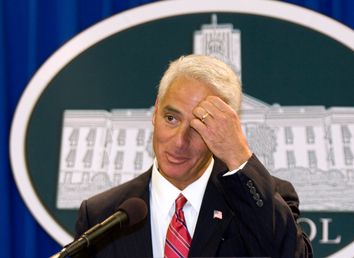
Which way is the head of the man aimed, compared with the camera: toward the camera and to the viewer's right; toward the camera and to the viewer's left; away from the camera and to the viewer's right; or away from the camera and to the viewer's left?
toward the camera and to the viewer's left

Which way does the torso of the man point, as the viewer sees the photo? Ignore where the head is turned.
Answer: toward the camera
